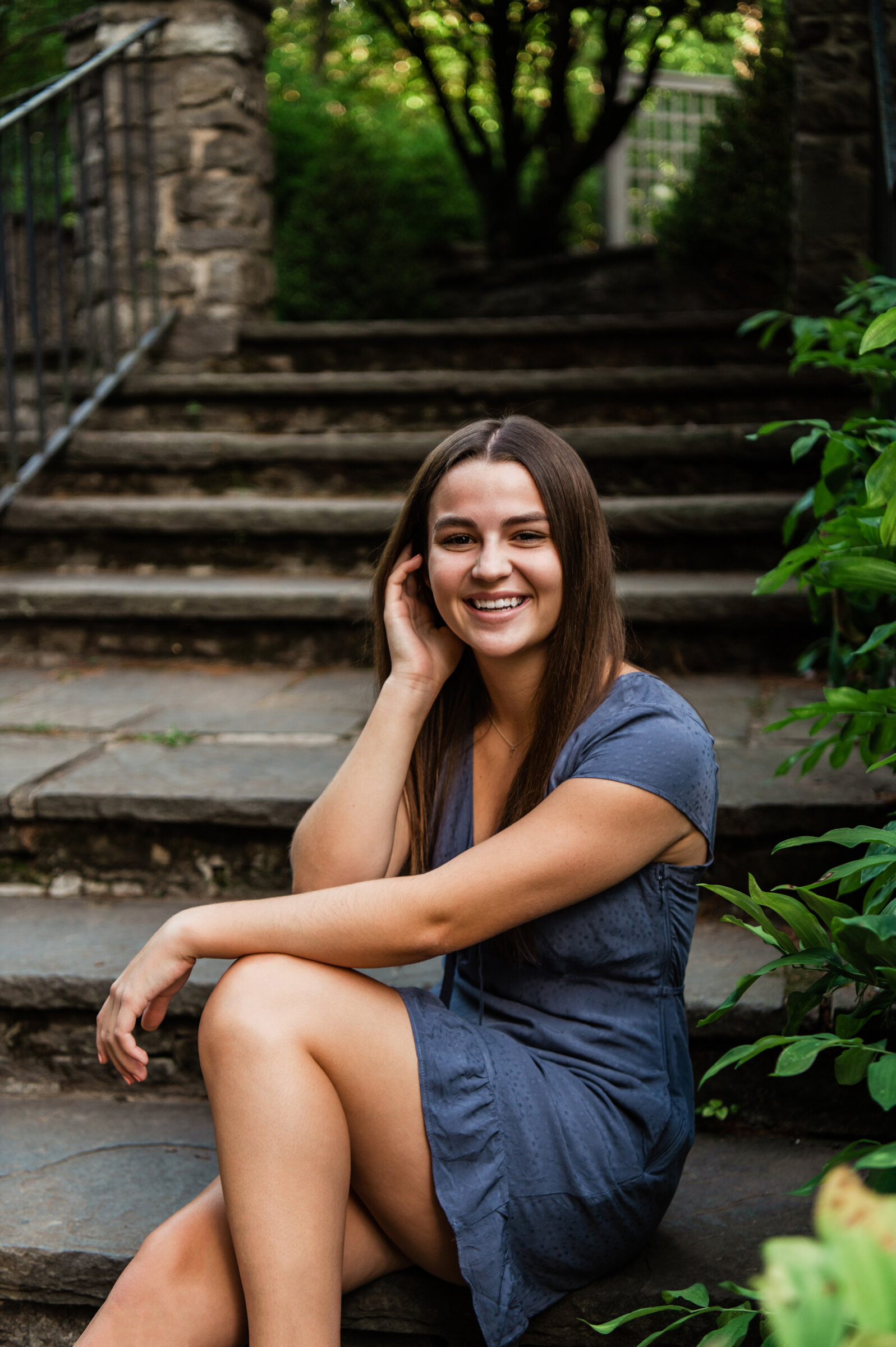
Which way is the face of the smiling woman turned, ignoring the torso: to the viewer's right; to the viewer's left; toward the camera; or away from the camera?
toward the camera

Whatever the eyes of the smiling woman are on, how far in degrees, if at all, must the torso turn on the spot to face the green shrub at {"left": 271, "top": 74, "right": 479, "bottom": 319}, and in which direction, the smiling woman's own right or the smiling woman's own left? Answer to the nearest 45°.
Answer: approximately 135° to the smiling woman's own right

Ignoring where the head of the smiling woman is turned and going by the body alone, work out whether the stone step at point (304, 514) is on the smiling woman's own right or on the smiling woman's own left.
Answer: on the smiling woman's own right

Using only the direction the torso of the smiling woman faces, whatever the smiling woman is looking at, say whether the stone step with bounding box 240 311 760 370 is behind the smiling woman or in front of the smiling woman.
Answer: behind

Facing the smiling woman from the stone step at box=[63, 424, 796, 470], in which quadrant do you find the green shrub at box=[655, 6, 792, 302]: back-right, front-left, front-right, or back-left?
back-left

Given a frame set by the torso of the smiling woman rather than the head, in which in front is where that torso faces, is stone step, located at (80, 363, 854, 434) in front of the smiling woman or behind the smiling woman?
behind

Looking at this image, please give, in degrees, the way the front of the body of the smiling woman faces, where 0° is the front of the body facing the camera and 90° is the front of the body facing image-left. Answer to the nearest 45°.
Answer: approximately 45°

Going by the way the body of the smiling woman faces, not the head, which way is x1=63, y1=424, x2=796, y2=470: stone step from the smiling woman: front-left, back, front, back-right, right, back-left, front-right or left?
back-right

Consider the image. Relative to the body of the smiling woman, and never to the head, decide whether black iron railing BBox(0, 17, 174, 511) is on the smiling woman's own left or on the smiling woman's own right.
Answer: on the smiling woman's own right
